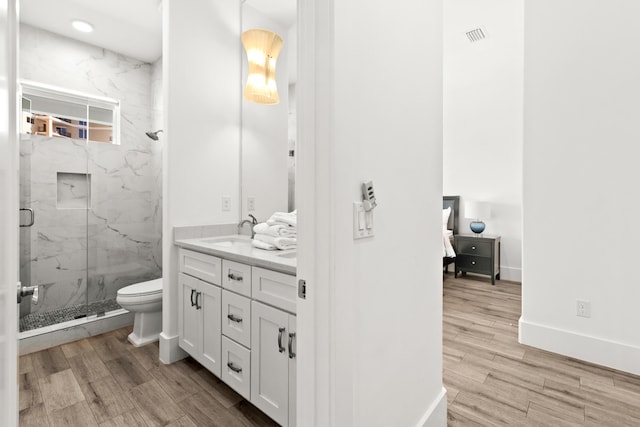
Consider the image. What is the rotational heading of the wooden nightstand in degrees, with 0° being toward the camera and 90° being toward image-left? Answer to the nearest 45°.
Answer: approximately 45°

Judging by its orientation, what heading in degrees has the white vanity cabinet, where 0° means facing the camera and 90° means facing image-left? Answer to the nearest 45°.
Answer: approximately 45°

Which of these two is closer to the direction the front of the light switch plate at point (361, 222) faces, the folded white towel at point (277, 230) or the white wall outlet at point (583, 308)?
the white wall outlet

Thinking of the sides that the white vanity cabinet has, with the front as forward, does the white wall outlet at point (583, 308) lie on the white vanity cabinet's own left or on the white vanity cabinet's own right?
on the white vanity cabinet's own left
